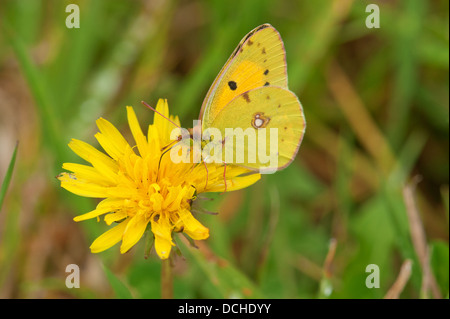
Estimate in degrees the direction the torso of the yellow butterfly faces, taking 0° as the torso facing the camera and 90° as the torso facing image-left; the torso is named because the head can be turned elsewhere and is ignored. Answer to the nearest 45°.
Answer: approximately 90°
